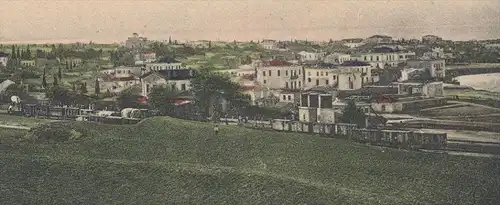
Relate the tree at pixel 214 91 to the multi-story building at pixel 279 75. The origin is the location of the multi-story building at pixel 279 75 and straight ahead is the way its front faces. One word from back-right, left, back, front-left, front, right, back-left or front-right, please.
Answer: front-right

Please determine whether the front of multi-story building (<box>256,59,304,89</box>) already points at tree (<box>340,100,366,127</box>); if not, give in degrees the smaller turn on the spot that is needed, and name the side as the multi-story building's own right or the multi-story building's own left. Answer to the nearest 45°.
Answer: approximately 45° to the multi-story building's own left

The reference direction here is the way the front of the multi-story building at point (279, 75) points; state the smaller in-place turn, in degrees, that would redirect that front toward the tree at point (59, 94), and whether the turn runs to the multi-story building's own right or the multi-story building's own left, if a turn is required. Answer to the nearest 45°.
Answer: approximately 135° to the multi-story building's own right

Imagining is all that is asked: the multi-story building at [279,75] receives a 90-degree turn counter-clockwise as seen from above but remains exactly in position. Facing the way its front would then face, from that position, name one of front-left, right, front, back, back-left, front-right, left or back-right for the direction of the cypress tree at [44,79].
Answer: back-left

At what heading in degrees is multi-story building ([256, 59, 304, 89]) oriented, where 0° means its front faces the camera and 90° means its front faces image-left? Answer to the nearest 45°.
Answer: approximately 315°

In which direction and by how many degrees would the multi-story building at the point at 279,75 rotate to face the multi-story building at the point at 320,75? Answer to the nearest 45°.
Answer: approximately 45° to its left

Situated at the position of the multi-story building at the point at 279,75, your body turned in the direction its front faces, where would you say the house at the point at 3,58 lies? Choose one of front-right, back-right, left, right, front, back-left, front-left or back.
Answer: back-right

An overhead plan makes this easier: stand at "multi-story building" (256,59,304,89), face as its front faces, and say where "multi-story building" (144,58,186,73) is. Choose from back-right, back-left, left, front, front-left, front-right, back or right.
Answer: back-right

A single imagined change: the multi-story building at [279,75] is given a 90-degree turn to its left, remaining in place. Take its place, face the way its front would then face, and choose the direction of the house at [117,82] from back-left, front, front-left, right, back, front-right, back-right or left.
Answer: back-left
